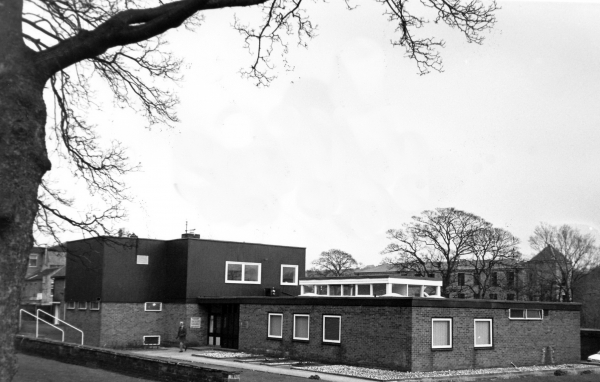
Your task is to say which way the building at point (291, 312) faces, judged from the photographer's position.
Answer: facing the viewer and to the left of the viewer

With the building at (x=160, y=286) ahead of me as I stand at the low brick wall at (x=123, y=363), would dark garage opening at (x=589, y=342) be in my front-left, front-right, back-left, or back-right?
front-right

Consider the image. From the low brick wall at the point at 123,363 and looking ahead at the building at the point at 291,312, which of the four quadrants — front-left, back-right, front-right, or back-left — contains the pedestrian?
front-left
